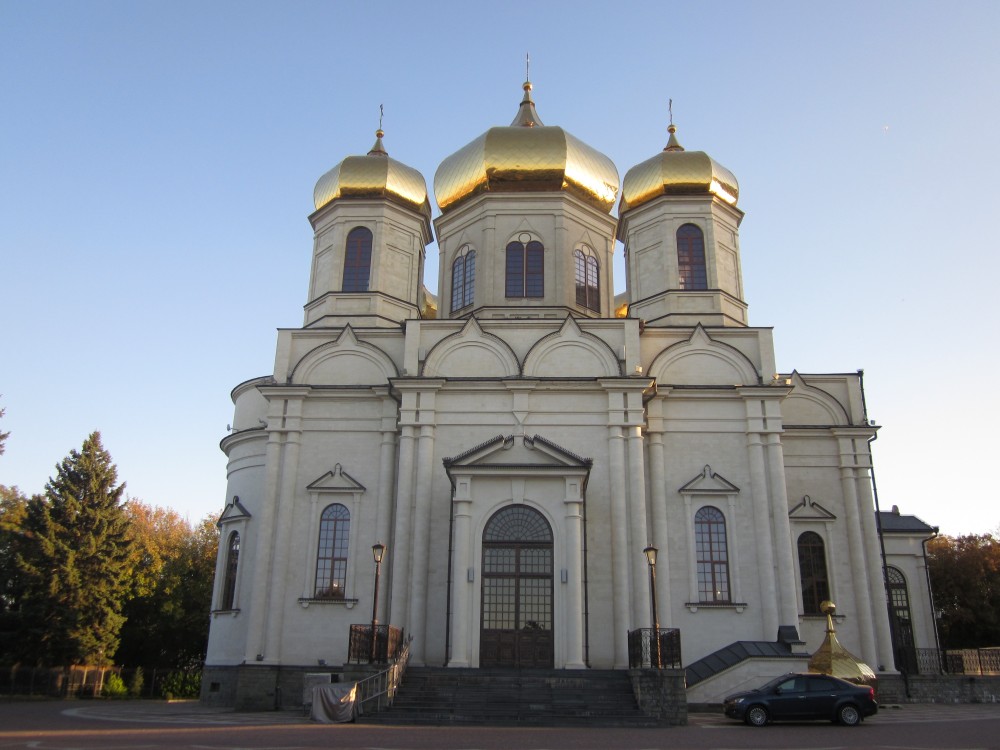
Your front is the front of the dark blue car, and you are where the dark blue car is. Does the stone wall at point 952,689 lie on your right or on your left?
on your right

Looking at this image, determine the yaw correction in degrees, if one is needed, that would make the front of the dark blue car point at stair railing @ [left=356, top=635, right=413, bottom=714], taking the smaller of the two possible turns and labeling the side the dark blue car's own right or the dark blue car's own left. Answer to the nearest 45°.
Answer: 0° — it already faces it

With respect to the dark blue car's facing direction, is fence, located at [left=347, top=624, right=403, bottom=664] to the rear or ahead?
ahead

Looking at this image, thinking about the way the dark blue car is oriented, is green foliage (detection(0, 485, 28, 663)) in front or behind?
in front

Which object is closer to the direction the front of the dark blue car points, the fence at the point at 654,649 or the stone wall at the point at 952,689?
the fence

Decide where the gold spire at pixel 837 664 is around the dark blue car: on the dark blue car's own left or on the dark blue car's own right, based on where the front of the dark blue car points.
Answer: on the dark blue car's own right

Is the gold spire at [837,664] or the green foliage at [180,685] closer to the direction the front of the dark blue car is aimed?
the green foliage

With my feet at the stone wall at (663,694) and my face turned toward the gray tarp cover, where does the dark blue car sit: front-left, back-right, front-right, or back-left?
back-left

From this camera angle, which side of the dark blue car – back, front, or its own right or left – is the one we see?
left

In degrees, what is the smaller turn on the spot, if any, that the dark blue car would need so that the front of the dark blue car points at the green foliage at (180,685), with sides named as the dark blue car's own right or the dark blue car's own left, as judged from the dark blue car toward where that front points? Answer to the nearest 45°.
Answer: approximately 45° to the dark blue car's own right

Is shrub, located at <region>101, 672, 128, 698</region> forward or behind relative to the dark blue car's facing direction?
forward

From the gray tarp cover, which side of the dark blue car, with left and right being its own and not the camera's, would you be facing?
front
